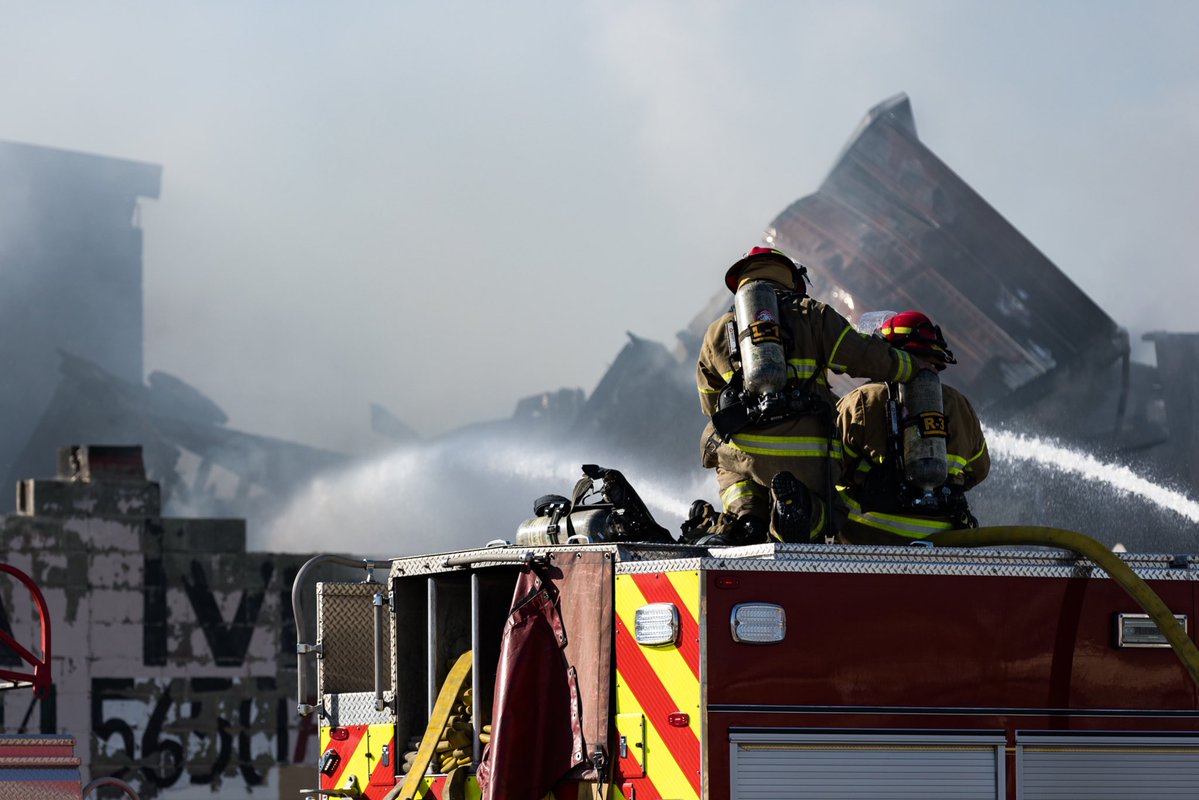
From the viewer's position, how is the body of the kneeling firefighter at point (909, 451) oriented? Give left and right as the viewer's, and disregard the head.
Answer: facing away from the viewer

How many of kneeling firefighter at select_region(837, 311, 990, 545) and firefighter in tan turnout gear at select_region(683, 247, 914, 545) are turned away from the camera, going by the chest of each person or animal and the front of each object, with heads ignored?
2

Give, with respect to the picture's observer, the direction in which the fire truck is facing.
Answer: facing away from the viewer and to the right of the viewer

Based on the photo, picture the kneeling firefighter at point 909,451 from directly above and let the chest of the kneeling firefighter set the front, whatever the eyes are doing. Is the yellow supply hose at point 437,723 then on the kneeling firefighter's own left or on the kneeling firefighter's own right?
on the kneeling firefighter's own left

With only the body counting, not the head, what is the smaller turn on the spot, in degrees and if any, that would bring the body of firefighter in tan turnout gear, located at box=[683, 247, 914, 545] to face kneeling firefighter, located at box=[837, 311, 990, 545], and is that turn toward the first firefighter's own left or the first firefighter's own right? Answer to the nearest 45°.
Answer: approximately 45° to the first firefighter's own right

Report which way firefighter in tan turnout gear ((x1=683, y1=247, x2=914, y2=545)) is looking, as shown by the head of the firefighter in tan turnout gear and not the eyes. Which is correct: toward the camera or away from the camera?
away from the camera

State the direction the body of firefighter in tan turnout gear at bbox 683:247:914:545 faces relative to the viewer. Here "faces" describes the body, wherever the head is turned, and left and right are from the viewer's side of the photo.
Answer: facing away from the viewer

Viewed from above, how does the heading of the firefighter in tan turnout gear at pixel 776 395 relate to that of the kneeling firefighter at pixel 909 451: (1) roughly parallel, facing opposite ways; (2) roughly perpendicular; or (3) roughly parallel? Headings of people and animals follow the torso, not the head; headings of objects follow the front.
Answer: roughly parallel

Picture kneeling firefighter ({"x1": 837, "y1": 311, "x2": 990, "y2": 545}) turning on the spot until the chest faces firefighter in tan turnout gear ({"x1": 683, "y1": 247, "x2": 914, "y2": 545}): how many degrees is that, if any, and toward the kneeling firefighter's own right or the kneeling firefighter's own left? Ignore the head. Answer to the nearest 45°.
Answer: approximately 135° to the kneeling firefighter's own left

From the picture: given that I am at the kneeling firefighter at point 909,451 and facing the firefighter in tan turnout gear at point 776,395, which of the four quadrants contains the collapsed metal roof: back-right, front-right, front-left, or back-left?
back-right

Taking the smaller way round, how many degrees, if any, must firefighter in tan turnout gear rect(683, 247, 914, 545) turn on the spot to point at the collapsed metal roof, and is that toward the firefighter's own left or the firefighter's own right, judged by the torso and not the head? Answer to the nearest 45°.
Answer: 0° — they already face it

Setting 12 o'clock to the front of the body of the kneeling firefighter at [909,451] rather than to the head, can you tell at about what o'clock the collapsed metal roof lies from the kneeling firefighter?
The collapsed metal roof is roughly at 12 o'clock from the kneeling firefighter.
